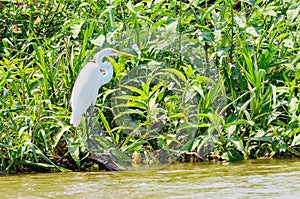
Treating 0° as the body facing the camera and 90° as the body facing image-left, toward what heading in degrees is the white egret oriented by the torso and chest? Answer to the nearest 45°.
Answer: approximately 270°
